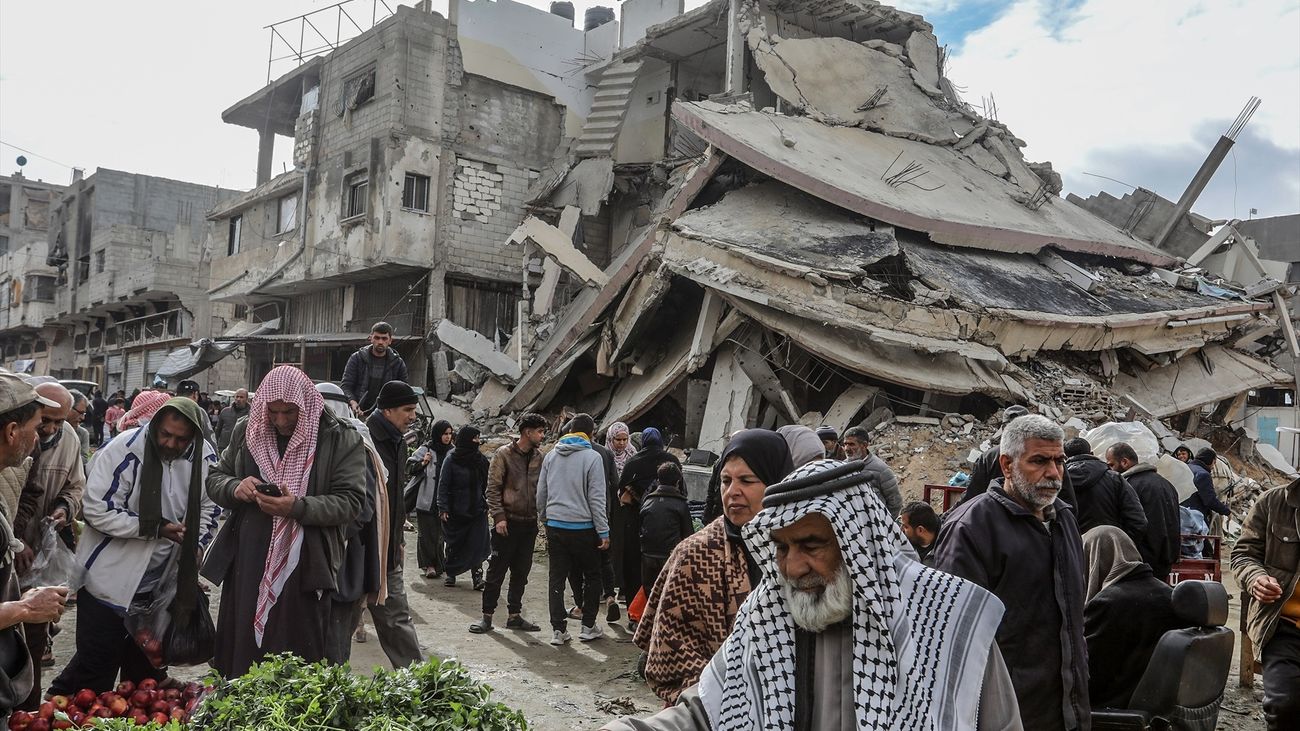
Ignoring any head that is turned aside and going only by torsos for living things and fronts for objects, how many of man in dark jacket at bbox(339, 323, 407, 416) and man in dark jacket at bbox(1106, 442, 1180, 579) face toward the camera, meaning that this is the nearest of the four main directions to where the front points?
1

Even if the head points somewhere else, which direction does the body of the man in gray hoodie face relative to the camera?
away from the camera

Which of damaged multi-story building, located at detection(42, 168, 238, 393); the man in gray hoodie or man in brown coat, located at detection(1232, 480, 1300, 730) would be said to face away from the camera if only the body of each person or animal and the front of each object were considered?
the man in gray hoodie

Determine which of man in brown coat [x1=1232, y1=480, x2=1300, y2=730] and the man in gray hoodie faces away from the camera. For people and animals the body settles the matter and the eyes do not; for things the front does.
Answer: the man in gray hoodie

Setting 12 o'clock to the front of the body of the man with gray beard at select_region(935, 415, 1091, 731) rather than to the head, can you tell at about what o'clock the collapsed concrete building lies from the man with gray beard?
The collapsed concrete building is roughly at 7 o'clock from the man with gray beard.

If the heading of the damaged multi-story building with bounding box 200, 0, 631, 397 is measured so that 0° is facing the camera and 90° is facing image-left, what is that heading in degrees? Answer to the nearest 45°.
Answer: approximately 45°

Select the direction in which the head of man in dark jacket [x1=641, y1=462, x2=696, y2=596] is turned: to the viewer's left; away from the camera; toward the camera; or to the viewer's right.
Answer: away from the camera

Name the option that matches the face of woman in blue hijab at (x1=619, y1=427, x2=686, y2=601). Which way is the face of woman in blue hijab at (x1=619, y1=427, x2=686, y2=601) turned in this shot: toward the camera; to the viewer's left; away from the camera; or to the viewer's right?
away from the camera

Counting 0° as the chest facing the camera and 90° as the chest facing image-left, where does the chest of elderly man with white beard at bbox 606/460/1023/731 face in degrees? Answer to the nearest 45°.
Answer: approximately 45°

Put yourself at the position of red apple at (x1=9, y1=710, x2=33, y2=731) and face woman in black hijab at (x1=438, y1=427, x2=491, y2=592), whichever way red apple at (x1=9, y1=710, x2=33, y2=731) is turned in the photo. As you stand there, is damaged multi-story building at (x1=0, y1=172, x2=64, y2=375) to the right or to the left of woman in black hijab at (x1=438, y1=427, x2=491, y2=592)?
left
